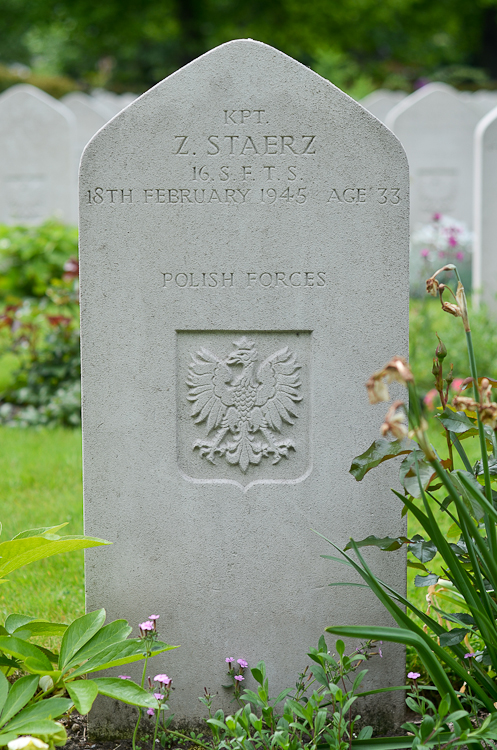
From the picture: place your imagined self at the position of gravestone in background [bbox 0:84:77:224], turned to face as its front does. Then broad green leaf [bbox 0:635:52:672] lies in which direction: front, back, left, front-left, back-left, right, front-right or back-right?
front

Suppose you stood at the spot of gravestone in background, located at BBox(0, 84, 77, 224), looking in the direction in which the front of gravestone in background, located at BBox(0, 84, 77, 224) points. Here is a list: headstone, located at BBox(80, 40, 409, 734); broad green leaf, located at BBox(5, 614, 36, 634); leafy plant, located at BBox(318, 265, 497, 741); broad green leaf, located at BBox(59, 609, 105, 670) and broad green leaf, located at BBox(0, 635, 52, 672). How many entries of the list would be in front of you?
5

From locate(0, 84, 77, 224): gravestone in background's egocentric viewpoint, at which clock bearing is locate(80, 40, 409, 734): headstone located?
The headstone is roughly at 12 o'clock from the gravestone in background.

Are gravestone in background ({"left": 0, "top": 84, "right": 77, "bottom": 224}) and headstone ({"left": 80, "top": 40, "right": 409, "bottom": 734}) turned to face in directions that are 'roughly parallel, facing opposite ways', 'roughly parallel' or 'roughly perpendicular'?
roughly parallel

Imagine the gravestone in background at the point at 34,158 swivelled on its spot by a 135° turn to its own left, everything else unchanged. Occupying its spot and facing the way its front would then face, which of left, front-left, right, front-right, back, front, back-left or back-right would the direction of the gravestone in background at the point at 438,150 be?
front-right

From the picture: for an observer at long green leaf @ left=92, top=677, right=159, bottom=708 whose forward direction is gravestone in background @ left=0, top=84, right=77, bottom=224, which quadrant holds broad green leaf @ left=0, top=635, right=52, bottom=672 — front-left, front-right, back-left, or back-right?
front-left

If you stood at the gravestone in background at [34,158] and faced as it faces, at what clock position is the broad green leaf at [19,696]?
The broad green leaf is roughly at 12 o'clock from the gravestone in background.

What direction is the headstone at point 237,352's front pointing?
toward the camera

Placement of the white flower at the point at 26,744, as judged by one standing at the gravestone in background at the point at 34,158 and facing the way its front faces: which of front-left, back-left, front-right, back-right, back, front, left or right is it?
front

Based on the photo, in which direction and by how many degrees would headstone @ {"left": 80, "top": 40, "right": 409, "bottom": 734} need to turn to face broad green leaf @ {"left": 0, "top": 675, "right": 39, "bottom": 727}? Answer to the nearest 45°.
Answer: approximately 45° to its right

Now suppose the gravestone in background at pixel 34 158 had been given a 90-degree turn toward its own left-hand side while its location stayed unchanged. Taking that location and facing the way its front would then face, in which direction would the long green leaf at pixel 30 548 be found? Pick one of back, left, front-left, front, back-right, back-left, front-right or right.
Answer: right

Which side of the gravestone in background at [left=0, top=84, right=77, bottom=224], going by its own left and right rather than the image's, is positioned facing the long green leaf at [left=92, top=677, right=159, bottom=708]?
front

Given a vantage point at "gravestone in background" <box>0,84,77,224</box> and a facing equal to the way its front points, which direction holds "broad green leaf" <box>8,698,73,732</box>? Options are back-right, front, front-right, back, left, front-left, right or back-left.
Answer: front

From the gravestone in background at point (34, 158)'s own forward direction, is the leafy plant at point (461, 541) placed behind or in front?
in front

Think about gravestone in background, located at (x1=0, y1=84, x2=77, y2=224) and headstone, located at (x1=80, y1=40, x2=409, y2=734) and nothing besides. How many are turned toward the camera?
2

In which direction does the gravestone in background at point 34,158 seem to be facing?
toward the camera
